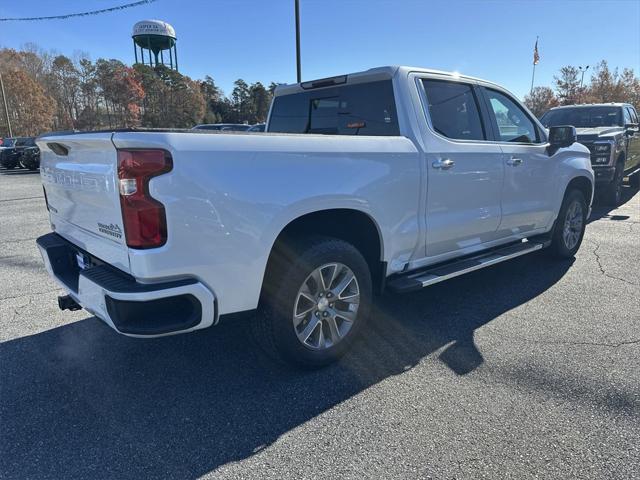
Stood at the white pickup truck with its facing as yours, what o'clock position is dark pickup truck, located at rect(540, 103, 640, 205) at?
The dark pickup truck is roughly at 12 o'clock from the white pickup truck.

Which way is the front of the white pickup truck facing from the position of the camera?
facing away from the viewer and to the right of the viewer

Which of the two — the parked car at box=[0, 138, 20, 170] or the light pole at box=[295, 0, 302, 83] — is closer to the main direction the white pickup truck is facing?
the light pole

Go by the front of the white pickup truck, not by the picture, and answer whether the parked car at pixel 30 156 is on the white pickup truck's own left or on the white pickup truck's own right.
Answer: on the white pickup truck's own left

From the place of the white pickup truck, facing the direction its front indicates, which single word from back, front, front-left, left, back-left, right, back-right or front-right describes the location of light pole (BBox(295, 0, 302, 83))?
front-left

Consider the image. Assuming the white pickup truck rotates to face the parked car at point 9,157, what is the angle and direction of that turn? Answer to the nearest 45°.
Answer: approximately 90° to its left

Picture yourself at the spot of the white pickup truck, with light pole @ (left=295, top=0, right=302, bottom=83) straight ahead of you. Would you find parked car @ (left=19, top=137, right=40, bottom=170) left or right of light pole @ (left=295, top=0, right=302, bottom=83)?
left

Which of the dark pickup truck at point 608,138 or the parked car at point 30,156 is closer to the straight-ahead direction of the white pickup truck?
the dark pickup truck
